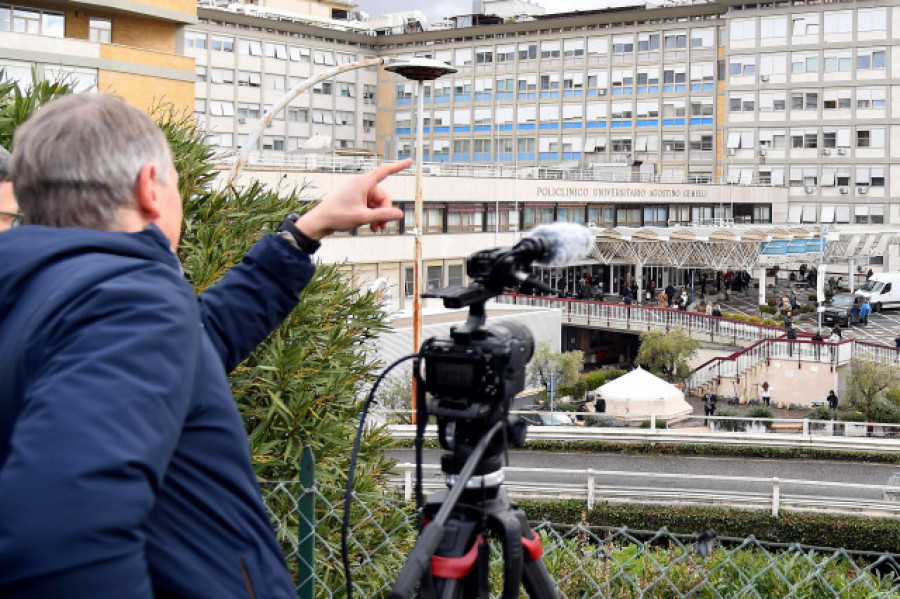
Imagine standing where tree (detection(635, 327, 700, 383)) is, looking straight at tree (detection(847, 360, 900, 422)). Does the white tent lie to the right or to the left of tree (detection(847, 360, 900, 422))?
right

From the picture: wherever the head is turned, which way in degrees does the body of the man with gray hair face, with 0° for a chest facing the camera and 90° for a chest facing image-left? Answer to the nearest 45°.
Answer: approximately 225°

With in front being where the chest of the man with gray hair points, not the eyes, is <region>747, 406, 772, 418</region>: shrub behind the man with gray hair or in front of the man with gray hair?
in front

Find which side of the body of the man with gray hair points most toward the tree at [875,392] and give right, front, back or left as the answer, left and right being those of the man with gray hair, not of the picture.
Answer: front

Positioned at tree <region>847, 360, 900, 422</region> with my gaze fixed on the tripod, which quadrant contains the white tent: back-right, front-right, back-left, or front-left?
front-right

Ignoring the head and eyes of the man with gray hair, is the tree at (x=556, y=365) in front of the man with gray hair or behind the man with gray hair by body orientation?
in front

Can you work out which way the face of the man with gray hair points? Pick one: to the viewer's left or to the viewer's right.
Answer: to the viewer's right
